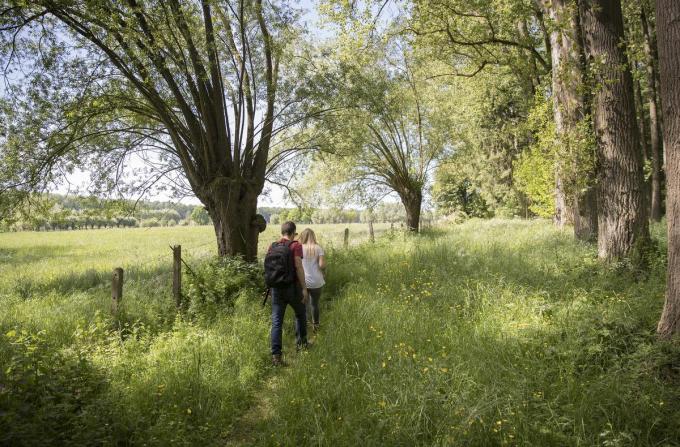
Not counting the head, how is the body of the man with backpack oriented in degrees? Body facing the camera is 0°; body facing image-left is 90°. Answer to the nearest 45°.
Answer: approximately 225°

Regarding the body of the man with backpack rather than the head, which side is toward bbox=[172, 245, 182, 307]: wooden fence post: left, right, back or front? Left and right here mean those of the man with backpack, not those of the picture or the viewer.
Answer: left

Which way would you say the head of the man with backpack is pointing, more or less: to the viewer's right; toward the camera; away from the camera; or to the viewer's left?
away from the camera

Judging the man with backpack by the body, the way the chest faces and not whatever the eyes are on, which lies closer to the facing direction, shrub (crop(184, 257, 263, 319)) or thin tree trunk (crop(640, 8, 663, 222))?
the thin tree trunk

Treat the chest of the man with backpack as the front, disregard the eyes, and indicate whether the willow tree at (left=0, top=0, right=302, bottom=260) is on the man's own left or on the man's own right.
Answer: on the man's own left

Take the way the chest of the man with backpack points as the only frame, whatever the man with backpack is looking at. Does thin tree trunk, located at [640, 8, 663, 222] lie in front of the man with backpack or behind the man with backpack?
in front

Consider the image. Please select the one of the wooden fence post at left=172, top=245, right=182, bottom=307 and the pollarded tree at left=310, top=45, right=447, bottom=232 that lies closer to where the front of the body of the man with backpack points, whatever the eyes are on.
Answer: the pollarded tree

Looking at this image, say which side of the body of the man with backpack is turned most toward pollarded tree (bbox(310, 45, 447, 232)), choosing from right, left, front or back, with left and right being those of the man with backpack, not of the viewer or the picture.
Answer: front

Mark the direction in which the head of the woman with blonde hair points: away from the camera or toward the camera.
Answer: away from the camera

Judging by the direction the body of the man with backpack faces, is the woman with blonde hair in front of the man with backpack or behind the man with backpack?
in front
